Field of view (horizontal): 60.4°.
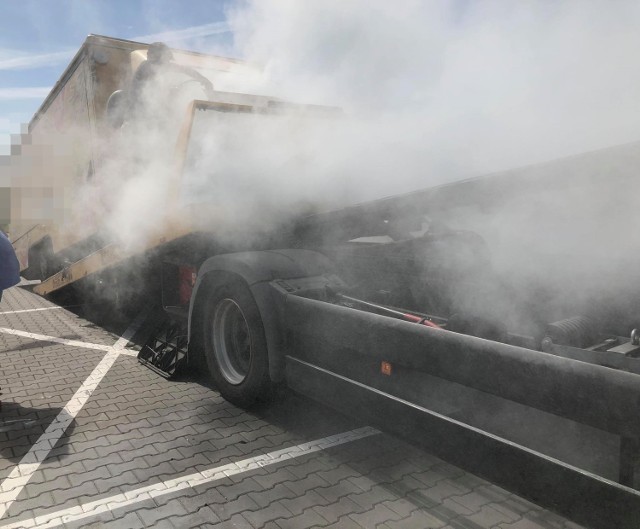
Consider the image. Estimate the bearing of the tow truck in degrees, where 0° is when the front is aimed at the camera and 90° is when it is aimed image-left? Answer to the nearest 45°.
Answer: approximately 315°

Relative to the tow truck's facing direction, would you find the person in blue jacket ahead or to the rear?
to the rear
